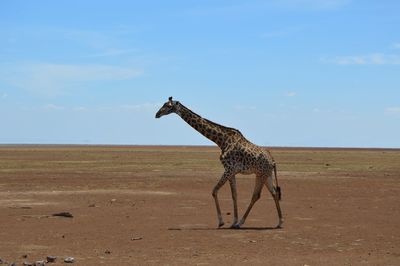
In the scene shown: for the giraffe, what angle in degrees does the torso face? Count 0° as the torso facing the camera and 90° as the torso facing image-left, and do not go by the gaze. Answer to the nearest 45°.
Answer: approximately 90°
